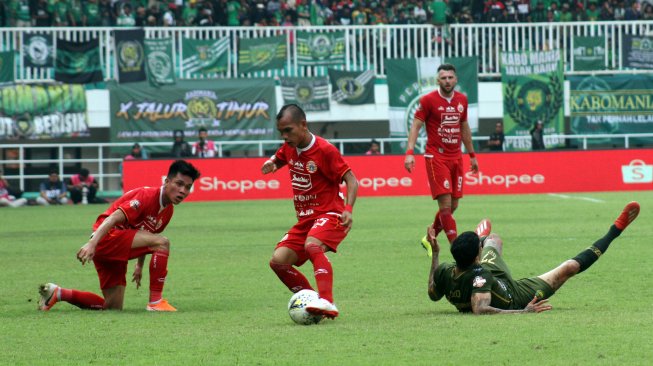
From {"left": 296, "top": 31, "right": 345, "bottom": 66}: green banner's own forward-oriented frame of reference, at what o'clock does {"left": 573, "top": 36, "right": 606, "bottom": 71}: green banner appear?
{"left": 573, "top": 36, "right": 606, "bottom": 71}: green banner is roughly at 9 o'clock from {"left": 296, "top": 31, "right": 345, "bottom": 66}: green banner.

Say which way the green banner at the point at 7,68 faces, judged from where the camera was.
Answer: facing the viewer

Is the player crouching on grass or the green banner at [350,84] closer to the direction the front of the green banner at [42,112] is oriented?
the player crouching on grass

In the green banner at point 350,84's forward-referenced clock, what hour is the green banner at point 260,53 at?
the green banner at point 260,53 is roughly at 3 o'clock from the green banner at point 350,84.

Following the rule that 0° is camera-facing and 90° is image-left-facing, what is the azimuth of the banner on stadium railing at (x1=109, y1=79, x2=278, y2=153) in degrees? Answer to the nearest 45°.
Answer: approximately 0°

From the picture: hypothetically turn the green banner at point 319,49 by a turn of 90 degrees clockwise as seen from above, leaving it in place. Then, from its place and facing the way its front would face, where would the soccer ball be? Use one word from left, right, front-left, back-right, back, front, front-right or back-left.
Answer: left

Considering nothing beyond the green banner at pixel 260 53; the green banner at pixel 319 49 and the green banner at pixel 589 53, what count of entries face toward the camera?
3

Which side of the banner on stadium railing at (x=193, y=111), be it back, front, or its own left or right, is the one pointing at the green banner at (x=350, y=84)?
left

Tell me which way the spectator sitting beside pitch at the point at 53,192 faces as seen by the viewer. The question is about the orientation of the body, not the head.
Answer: toward the camera

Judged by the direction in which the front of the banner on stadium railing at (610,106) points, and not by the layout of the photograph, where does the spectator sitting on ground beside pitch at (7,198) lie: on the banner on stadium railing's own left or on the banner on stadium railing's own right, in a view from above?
on the banner on stadium railing's own right

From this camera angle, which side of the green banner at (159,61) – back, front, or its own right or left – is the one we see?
front

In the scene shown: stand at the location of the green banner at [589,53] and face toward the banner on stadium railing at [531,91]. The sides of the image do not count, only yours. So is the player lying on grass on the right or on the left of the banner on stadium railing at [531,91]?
left

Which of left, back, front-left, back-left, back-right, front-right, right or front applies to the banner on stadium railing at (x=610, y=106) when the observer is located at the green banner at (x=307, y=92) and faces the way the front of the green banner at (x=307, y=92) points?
left
